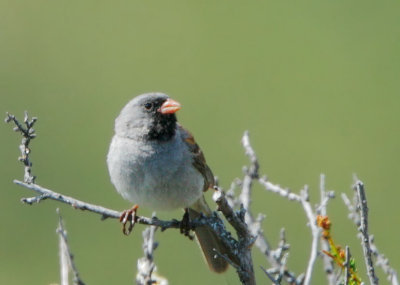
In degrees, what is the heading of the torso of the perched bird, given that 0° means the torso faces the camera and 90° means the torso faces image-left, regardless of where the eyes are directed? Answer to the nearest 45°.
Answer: approximately 45°

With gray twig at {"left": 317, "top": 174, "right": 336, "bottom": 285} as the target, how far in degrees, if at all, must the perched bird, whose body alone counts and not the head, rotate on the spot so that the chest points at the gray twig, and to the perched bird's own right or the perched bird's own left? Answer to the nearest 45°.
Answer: approximately 90° to the perched bird's own left

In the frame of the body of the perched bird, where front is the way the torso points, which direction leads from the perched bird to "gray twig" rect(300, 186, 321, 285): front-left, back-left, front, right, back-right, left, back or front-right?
left
